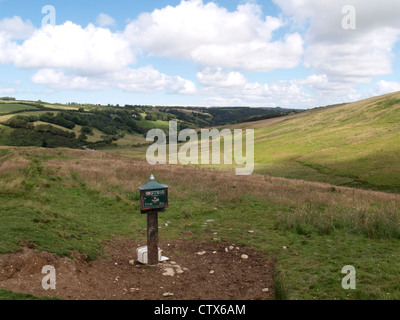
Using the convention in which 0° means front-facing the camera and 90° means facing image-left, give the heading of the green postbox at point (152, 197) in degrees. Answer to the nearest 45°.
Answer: approximately 0°
